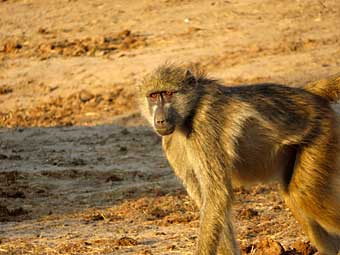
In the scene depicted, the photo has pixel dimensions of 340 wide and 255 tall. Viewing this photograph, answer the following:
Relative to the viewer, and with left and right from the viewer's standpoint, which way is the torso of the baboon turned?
facing to the left of the viewer
